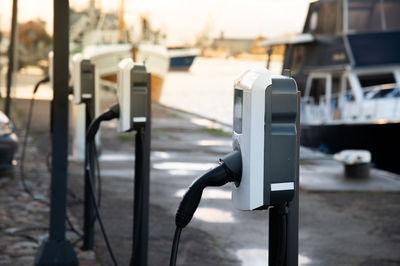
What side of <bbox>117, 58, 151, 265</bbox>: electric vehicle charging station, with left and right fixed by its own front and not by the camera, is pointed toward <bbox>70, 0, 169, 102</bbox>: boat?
right

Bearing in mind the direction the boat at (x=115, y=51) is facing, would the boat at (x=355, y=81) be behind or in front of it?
in front

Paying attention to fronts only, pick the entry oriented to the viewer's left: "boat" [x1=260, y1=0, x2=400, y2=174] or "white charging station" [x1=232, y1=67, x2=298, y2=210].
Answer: the white charging station

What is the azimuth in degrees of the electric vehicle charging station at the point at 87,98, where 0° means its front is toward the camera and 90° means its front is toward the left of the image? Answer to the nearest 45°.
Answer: approximately 90°

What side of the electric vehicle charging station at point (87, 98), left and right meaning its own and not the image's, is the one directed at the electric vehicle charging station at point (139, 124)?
left

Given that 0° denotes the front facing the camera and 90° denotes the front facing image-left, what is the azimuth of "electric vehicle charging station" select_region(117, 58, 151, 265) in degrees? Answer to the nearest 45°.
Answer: approximately 90°

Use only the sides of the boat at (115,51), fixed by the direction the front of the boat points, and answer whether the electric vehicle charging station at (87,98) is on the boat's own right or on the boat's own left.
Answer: on the boat's own right

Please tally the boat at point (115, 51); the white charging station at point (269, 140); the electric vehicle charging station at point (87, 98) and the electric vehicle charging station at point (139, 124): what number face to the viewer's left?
3

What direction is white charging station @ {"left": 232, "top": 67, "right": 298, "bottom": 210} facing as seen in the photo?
to the viewer's left

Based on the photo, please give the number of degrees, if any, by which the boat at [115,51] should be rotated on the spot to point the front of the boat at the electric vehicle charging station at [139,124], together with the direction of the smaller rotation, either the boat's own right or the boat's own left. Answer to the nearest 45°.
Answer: approximately 45° to the boat's own right
